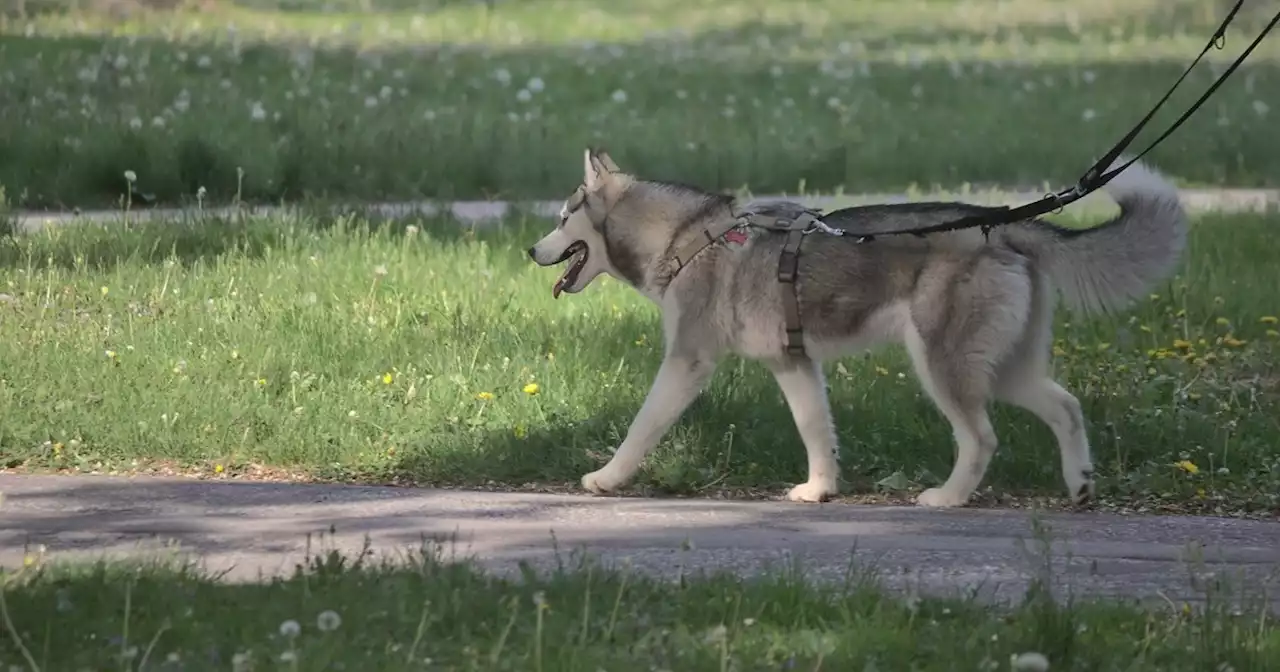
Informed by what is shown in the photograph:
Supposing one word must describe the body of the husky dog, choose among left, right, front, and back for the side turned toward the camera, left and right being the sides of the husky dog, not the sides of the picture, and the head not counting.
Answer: left

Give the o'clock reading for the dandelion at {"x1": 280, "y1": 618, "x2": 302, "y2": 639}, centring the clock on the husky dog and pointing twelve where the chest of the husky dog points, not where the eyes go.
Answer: The dandelion is roughly at 10 o'clock from the husky dog.

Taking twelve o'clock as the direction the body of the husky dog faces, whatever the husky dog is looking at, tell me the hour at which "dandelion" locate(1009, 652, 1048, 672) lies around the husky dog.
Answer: The dandelion is roughly at 9 o'clock from the husky dog.
